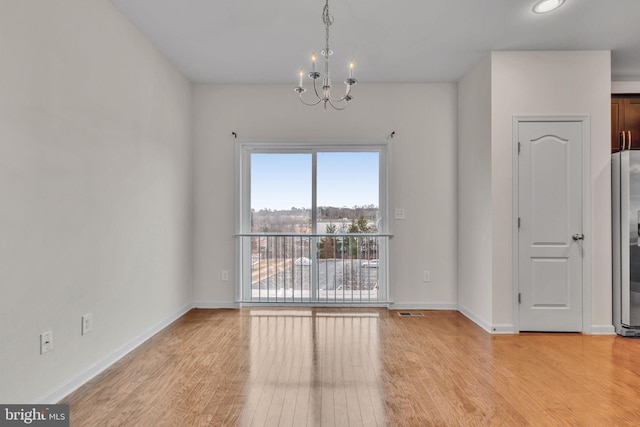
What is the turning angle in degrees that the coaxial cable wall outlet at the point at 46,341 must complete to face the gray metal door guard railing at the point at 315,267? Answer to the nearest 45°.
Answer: approximately 45° to its left

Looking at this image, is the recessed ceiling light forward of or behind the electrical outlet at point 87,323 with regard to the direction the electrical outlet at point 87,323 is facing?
forward

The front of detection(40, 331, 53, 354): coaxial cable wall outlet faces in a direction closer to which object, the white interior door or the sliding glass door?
the white interior door

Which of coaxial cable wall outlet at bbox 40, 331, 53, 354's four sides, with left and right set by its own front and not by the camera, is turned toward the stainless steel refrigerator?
front

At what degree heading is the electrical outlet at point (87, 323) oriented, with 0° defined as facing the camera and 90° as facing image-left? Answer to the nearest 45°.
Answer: approximately 315°

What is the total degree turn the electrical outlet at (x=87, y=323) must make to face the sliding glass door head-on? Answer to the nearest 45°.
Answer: approximately 45° to its left

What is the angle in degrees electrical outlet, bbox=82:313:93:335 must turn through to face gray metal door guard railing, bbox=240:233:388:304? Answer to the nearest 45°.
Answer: approximately 45° to its left

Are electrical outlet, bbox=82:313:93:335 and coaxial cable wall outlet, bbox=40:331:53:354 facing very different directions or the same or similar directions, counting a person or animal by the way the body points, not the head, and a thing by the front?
same or similar directions

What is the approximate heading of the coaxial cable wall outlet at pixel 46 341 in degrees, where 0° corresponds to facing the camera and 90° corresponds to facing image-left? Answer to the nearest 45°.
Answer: approximately 315°

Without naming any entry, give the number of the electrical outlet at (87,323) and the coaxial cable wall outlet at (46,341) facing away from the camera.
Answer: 0

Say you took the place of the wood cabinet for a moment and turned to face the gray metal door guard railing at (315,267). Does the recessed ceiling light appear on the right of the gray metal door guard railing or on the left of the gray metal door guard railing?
left
